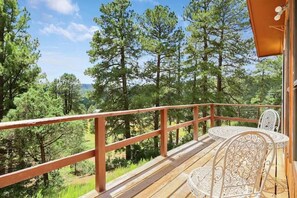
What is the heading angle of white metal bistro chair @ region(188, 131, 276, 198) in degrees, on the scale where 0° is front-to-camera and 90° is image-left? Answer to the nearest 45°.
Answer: approximately 135°

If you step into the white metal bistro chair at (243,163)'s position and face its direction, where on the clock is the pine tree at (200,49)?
The pine tree is roughly at 1 o'clock from the white metal bistro chair.

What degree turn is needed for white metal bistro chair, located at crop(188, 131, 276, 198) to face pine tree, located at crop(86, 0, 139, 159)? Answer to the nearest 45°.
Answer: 0° — it already faces it

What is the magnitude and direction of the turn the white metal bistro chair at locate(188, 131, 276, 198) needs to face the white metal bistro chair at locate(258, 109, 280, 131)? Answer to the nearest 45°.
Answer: approximately 45° to its right
